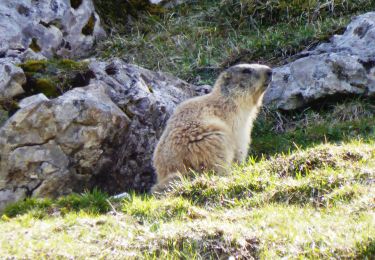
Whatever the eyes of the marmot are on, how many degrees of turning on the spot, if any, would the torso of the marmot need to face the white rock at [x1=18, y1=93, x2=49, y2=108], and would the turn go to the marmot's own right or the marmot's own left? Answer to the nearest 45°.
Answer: approximately 180°

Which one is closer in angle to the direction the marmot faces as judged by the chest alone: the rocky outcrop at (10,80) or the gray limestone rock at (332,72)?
the gray limestone rock

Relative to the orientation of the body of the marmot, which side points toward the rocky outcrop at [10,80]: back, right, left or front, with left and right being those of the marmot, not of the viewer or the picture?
back

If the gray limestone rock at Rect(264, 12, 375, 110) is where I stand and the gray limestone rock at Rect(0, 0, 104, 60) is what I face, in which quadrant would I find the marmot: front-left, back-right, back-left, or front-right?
front-left

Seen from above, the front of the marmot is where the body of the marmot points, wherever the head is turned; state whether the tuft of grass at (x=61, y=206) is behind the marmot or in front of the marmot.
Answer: behind

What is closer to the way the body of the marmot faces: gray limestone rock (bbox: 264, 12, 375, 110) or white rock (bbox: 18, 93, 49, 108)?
the gray limestone rock

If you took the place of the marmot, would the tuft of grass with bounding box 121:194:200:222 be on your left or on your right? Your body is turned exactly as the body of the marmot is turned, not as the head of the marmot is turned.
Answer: on your right

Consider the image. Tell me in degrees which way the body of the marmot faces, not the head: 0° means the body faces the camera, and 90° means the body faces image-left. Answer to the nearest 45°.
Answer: approximately 270°

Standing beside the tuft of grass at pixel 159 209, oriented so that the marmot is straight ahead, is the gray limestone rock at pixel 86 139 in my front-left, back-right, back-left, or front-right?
front-left

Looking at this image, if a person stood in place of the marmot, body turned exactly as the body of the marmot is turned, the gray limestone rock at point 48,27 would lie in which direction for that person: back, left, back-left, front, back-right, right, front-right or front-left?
back-left
